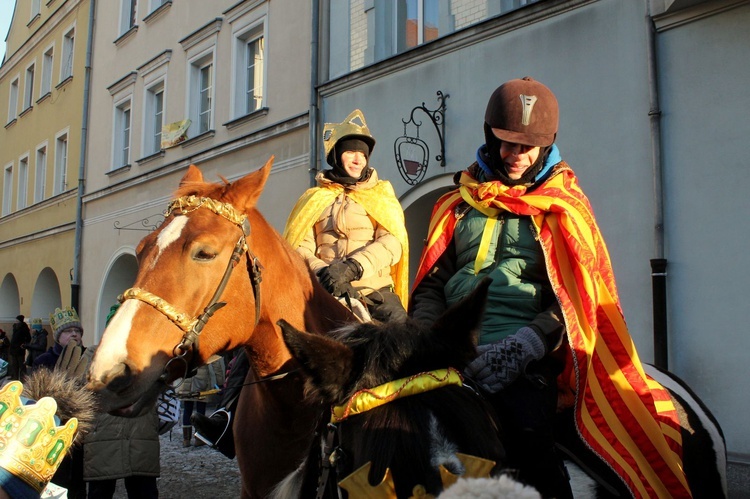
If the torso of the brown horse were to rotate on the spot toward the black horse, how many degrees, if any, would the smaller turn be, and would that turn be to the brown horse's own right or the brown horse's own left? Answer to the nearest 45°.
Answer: approximately 90° to the brown horse's own left

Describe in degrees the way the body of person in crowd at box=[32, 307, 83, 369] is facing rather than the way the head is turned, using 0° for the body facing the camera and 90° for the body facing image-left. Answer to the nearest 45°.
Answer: approximately 315°

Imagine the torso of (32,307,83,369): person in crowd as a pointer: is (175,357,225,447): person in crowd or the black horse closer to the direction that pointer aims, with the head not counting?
the black horse

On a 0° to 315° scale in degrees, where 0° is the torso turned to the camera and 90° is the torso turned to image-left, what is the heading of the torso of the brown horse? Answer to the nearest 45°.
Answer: approximately 45°

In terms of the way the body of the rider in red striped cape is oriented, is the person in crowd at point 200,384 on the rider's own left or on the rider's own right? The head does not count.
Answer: on the rider's own right

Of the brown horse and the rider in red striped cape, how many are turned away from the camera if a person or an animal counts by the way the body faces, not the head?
0

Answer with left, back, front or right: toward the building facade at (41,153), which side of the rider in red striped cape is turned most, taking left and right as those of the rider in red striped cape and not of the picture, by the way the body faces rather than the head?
right
